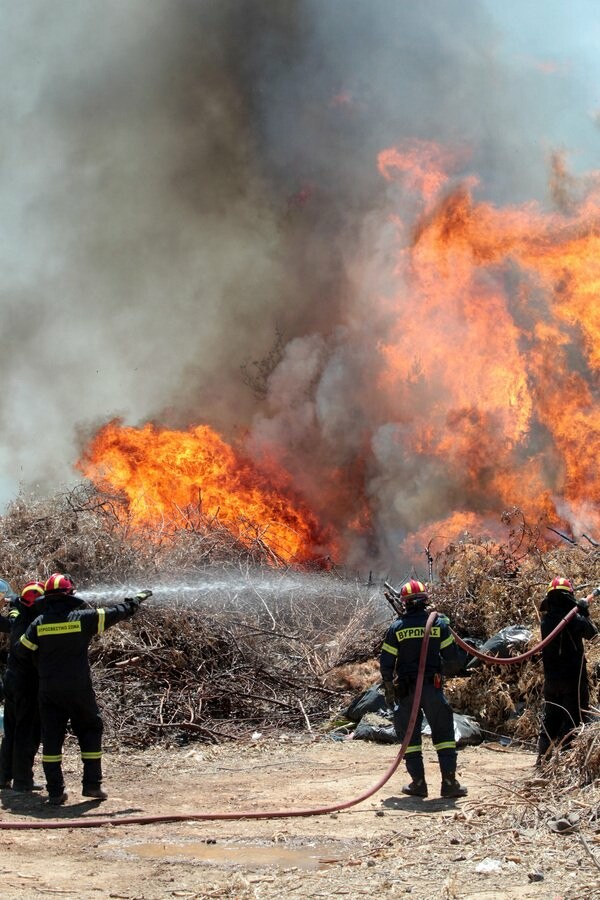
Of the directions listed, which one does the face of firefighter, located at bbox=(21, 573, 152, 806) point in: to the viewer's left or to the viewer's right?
to the viewer's right

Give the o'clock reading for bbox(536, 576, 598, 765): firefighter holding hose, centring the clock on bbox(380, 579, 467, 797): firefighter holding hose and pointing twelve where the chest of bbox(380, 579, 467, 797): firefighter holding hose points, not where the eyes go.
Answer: bbox(536, 576, 598, 765): firefighter holding hose is roughly at 2 o'clock from bbox(380, 579, 467, 797): firefighter holding hose.

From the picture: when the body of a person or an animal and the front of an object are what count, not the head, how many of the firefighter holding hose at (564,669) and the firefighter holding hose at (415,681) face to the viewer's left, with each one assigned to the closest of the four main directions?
0

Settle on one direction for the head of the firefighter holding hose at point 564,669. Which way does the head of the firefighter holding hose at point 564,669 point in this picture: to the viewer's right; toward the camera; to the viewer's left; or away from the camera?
away from the camera

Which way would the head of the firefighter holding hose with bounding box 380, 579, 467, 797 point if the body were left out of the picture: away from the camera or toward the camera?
away from the camera

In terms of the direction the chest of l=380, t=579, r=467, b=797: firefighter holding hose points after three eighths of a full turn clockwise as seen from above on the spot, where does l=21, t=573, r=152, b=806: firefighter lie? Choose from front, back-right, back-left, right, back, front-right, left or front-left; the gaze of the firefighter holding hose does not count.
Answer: back-right

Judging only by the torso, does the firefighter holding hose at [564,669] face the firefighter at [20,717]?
no

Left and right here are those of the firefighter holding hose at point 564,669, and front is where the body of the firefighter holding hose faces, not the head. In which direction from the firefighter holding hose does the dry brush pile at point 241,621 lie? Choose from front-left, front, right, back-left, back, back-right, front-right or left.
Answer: left

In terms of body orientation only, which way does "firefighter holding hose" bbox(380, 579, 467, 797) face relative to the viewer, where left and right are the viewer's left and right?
facing away from the viewer

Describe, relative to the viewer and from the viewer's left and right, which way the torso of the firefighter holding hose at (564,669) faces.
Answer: facing away from the viewer and to the right of the viewer

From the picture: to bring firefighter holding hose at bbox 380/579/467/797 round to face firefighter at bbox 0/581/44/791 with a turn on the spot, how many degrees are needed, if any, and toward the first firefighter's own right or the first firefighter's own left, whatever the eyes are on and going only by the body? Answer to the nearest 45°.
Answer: approximately 90° to the first firefighter's own left

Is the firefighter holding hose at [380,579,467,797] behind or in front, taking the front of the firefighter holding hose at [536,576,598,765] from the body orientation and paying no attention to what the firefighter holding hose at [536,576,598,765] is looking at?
behind

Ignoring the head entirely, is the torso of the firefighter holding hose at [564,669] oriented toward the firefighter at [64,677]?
no
